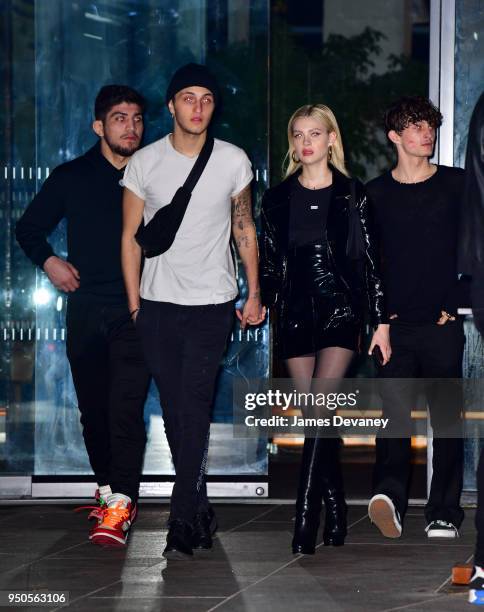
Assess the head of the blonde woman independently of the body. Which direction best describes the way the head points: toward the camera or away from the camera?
toward the camera

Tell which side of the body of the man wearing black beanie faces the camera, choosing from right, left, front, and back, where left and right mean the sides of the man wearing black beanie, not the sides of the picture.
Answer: front

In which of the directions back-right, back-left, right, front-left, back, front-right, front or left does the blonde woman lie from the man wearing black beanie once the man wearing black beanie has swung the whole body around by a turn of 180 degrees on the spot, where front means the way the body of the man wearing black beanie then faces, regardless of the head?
right

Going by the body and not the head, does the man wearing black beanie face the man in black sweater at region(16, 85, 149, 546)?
no

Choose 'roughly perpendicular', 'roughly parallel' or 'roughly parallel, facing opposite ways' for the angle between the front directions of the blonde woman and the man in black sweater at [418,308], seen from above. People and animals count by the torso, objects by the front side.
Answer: roughly parallel

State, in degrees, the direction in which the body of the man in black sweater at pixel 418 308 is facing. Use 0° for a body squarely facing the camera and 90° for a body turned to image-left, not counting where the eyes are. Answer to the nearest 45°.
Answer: approximately 0°

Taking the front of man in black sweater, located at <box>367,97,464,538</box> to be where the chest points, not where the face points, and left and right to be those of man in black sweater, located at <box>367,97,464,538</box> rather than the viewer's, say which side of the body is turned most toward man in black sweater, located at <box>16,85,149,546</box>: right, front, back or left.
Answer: right

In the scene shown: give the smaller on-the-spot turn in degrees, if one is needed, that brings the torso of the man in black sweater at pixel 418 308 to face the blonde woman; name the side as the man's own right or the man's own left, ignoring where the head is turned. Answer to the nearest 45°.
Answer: approximately 45° to the man's own right

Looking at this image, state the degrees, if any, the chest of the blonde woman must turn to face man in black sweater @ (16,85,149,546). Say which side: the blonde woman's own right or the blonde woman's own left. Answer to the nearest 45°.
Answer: approximately 135° to the blonde woman's own right

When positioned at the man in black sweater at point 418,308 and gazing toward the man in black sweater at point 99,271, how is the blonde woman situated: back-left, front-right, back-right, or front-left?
front-left
